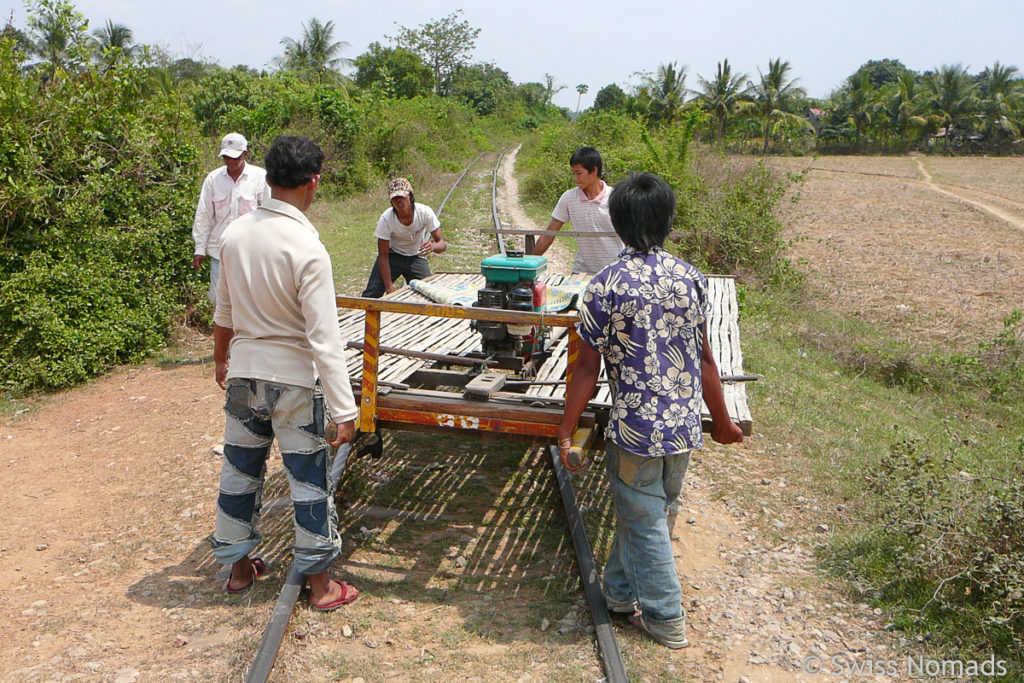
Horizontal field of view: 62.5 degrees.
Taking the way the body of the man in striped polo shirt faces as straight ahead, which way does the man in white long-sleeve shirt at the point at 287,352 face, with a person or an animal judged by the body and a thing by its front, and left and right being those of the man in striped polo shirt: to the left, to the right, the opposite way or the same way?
the opposite way

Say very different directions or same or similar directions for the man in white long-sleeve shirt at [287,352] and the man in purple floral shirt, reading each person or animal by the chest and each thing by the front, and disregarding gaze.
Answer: same or similar directions

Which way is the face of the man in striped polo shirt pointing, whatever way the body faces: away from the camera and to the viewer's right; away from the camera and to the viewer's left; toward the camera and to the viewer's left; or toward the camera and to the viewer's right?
toward the camera and to the viewer's left

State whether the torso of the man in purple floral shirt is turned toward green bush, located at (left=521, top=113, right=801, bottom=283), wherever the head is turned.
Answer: yes

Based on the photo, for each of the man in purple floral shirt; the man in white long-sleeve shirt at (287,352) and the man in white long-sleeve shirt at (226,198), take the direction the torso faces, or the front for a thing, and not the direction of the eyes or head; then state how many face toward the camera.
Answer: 1

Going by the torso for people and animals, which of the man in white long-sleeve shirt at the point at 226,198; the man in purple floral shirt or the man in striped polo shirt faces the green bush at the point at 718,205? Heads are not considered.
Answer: the man in purple floral shirt

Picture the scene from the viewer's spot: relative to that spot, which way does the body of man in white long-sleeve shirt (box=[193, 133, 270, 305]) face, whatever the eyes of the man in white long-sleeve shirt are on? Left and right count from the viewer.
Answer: facing the viewer

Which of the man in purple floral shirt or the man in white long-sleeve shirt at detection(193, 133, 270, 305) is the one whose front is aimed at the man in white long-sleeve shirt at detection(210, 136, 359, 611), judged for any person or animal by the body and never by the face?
the man in white long-sleeve shirt at detection(193, 133, 270, 305)

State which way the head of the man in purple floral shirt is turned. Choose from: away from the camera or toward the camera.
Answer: away from the camera

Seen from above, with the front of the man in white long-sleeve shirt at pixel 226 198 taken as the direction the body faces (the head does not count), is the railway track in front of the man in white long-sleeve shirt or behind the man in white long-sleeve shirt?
in front

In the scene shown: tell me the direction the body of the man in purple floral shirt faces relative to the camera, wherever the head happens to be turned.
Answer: away from the camera

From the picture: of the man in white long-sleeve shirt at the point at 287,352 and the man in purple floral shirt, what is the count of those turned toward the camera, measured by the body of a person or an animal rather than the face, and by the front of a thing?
0

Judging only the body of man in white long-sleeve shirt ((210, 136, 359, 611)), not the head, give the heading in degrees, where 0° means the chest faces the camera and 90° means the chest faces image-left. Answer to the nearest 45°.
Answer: approximately 225°

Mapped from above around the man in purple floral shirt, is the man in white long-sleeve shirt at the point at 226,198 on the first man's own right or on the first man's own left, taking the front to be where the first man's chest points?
on the first man's own left

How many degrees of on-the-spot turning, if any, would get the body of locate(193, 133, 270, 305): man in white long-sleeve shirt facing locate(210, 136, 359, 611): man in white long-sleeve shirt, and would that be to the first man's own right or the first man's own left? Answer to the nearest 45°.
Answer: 0° — they already face them

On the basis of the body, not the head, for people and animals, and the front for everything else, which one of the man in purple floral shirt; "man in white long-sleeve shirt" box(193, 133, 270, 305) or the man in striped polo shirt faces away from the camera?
the man in purple floral shirt

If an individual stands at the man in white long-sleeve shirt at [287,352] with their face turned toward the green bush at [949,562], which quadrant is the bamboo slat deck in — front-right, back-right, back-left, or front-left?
front-left

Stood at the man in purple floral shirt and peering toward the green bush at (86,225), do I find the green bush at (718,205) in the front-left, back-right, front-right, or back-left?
front-right

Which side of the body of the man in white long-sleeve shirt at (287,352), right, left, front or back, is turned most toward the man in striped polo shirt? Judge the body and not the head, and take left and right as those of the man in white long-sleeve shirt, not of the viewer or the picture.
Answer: front
